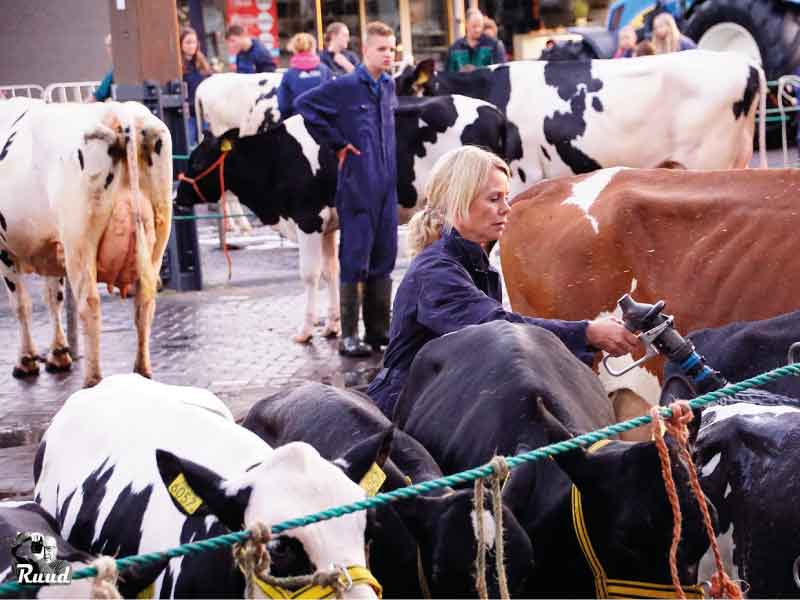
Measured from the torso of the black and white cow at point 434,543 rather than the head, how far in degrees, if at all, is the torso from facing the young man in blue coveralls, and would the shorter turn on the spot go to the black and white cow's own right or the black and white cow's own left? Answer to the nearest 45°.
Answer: approximately 135° to the black and white cow's own left

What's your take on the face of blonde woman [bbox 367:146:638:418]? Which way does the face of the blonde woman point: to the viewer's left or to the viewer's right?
to the viewer's right

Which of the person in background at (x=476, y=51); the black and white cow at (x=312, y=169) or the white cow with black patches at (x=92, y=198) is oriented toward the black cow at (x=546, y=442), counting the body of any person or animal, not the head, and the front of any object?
the person in background

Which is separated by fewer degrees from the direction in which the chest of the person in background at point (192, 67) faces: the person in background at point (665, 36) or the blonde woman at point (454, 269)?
the blonde woman

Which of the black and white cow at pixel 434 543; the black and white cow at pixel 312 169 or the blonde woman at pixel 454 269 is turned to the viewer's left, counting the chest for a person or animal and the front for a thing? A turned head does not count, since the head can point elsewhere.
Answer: the black and white cow at pixel 312 169

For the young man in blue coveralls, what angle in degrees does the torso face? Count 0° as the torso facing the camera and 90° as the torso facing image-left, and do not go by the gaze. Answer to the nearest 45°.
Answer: approximately 315°

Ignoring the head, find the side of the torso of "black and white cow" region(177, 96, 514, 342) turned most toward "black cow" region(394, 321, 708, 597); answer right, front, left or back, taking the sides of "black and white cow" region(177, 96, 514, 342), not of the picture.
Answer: left

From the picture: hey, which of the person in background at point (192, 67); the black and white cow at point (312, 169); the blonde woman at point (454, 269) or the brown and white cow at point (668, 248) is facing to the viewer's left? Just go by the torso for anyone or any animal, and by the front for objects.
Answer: the black and white cow

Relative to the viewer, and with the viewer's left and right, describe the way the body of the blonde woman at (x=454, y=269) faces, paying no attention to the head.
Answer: facing to the right of the viewer

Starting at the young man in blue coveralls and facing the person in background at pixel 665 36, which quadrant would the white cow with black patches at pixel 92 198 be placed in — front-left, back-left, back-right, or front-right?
back-left

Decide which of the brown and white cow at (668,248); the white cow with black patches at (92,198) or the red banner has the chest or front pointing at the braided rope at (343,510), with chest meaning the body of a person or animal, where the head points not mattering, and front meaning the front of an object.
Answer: the red banner

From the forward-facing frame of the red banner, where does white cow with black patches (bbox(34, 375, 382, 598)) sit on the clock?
The white cow with black patches is roughly at 12 o'clock from the red banner.
